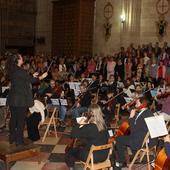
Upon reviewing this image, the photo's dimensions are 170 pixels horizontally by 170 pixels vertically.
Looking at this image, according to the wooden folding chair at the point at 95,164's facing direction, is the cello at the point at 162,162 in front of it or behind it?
behind

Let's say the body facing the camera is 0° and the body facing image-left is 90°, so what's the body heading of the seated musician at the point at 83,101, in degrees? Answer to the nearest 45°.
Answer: approximately 45°

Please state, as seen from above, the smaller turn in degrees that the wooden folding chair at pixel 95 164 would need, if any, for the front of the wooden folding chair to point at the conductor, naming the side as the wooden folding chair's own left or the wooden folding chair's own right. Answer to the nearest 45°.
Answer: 0° — it already faces them

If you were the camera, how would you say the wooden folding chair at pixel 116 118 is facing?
facing to the left of the viewer

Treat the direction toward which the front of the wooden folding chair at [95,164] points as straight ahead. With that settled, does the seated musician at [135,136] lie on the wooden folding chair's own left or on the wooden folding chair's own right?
on the wooden folding chair's own right

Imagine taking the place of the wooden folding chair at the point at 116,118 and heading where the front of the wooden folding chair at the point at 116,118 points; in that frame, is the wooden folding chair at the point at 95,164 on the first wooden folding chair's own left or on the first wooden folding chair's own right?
on the first wooden folding chair's own left

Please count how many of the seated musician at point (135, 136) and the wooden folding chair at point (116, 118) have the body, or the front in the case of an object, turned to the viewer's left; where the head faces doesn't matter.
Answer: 2

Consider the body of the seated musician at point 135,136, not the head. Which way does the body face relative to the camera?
to the viewer's left
